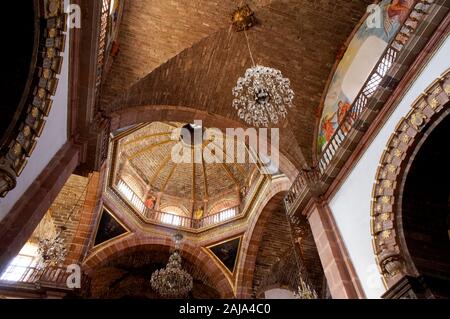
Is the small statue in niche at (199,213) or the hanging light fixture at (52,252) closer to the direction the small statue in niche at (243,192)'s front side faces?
the hanging light fixture

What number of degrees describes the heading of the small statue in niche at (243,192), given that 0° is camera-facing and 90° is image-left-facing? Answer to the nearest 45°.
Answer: approximately 45°

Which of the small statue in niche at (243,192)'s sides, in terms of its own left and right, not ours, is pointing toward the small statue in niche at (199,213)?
right
